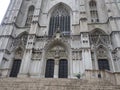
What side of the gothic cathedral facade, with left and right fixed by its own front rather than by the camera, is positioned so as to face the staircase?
front

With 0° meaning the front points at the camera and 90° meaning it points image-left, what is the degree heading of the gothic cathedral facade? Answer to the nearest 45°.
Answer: approximately 0°
